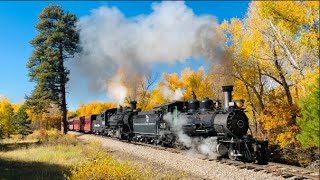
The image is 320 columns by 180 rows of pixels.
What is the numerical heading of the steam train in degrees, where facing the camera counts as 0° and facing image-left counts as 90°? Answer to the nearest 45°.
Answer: approximately 315°

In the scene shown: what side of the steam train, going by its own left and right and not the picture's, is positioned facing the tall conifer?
back
